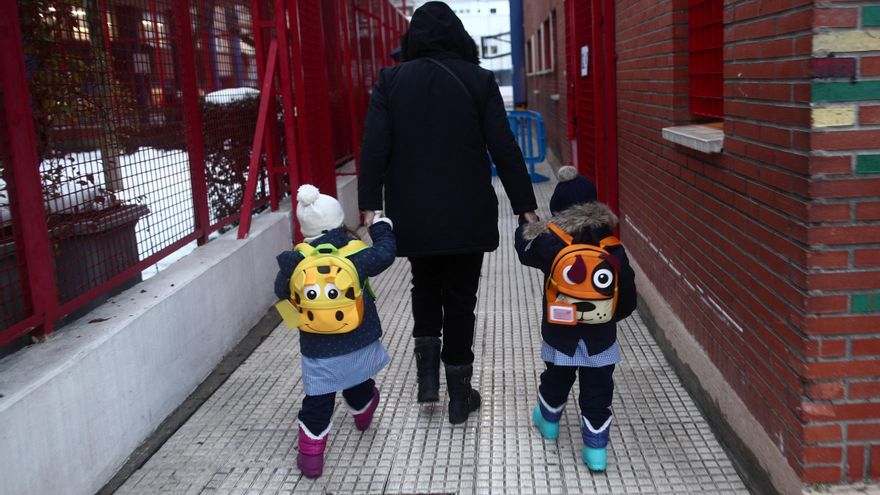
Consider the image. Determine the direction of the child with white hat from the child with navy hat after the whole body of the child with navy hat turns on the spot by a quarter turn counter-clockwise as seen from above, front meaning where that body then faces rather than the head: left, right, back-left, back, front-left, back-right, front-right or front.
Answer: front

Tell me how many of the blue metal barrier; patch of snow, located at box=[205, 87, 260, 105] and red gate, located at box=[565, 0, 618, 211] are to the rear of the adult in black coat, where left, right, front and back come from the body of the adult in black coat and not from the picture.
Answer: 0

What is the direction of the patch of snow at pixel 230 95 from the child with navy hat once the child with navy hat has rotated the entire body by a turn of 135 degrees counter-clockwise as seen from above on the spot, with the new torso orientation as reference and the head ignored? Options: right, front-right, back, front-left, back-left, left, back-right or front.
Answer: right

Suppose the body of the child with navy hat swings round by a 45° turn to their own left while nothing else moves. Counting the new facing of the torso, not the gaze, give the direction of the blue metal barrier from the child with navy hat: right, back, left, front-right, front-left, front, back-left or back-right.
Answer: front-right

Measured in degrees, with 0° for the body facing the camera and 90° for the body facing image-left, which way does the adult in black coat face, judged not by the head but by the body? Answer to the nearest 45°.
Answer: approximately 180°

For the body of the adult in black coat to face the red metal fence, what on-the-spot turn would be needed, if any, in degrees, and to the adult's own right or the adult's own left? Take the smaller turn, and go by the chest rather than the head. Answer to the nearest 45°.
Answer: approximately 90° to the adult's own left

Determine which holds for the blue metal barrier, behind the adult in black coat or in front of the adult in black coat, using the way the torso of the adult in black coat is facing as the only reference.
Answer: in front

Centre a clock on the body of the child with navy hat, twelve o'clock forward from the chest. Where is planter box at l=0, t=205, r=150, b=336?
The planter box is roughly at 9 o'clock from the child with navy hat.

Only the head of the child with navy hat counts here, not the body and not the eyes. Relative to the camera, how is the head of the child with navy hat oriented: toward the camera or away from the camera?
away from the camera

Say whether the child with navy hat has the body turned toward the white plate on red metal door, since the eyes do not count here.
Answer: yes

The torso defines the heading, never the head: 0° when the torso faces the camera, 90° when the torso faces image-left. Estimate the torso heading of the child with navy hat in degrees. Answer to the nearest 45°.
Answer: approximately 180°

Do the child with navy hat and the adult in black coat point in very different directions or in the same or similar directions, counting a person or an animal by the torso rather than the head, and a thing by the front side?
same or similar directions

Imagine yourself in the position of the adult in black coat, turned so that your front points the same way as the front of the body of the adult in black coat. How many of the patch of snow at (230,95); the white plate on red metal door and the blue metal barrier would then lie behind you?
0

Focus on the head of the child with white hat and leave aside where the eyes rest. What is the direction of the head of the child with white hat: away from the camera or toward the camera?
away from the camera

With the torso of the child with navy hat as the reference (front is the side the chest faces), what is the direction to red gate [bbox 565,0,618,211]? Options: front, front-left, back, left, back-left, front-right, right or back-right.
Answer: front

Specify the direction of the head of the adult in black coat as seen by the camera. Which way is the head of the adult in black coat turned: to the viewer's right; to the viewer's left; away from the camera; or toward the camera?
away from the camera

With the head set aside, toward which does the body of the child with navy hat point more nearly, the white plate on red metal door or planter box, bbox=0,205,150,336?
the white plate on red metal door

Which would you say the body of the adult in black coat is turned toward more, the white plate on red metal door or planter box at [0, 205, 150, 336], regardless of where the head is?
the white plate on red metal door
